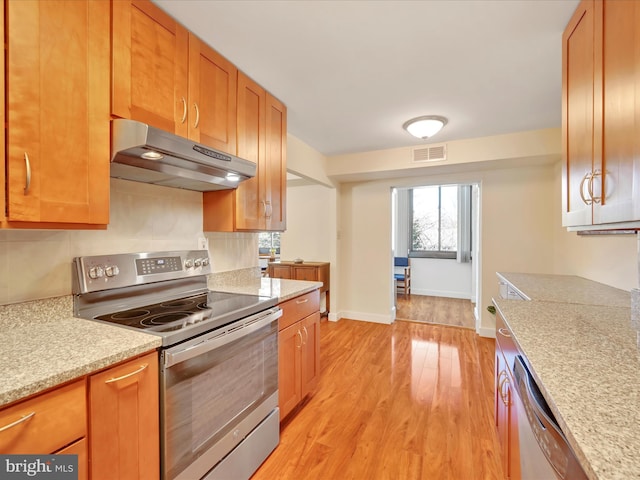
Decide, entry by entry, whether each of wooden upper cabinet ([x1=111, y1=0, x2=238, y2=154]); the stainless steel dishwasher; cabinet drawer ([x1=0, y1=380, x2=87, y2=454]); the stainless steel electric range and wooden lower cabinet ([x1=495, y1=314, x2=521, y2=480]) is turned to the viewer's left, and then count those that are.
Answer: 2

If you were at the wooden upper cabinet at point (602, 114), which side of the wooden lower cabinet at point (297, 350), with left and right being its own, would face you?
front

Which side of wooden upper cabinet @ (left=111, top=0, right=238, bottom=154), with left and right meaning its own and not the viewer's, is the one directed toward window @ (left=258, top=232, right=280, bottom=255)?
left

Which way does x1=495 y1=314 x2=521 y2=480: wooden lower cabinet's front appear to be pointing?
to the viewer's left

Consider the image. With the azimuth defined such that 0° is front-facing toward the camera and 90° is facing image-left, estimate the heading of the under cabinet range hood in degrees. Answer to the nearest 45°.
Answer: approximately 315°

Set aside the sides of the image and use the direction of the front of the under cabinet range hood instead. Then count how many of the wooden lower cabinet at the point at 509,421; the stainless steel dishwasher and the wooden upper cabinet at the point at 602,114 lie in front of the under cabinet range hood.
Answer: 3

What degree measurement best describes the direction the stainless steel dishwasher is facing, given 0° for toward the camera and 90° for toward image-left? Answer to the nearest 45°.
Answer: approximately 90°

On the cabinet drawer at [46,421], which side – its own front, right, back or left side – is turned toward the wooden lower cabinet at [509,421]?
front

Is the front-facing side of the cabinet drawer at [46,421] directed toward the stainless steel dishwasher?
yes

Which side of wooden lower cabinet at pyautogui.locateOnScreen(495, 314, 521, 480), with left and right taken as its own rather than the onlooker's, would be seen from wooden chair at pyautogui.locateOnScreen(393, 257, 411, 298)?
right

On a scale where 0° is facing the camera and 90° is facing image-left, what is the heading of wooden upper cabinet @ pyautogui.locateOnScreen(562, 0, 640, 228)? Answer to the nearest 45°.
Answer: approximately 45°
